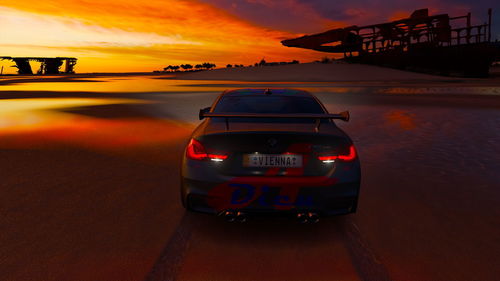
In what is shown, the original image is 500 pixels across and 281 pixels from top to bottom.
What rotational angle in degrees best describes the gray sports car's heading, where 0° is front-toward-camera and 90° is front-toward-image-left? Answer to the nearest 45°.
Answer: approximately 180°
